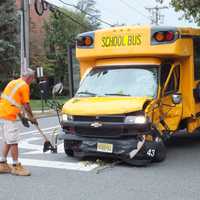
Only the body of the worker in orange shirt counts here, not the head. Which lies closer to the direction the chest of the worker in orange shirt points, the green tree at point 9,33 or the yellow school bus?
the yellow school bus

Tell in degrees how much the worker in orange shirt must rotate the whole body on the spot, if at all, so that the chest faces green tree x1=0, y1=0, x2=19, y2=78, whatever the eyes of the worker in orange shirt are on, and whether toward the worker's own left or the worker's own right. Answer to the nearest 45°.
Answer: approximately 90° to the worker's own left

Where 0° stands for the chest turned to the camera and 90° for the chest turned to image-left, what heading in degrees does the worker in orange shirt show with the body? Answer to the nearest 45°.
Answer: approximately 270°

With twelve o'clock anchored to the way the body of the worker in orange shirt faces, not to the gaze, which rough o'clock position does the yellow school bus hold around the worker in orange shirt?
The yellow school bus is roughly at 11 o'clock from the worker in orange shirt.
